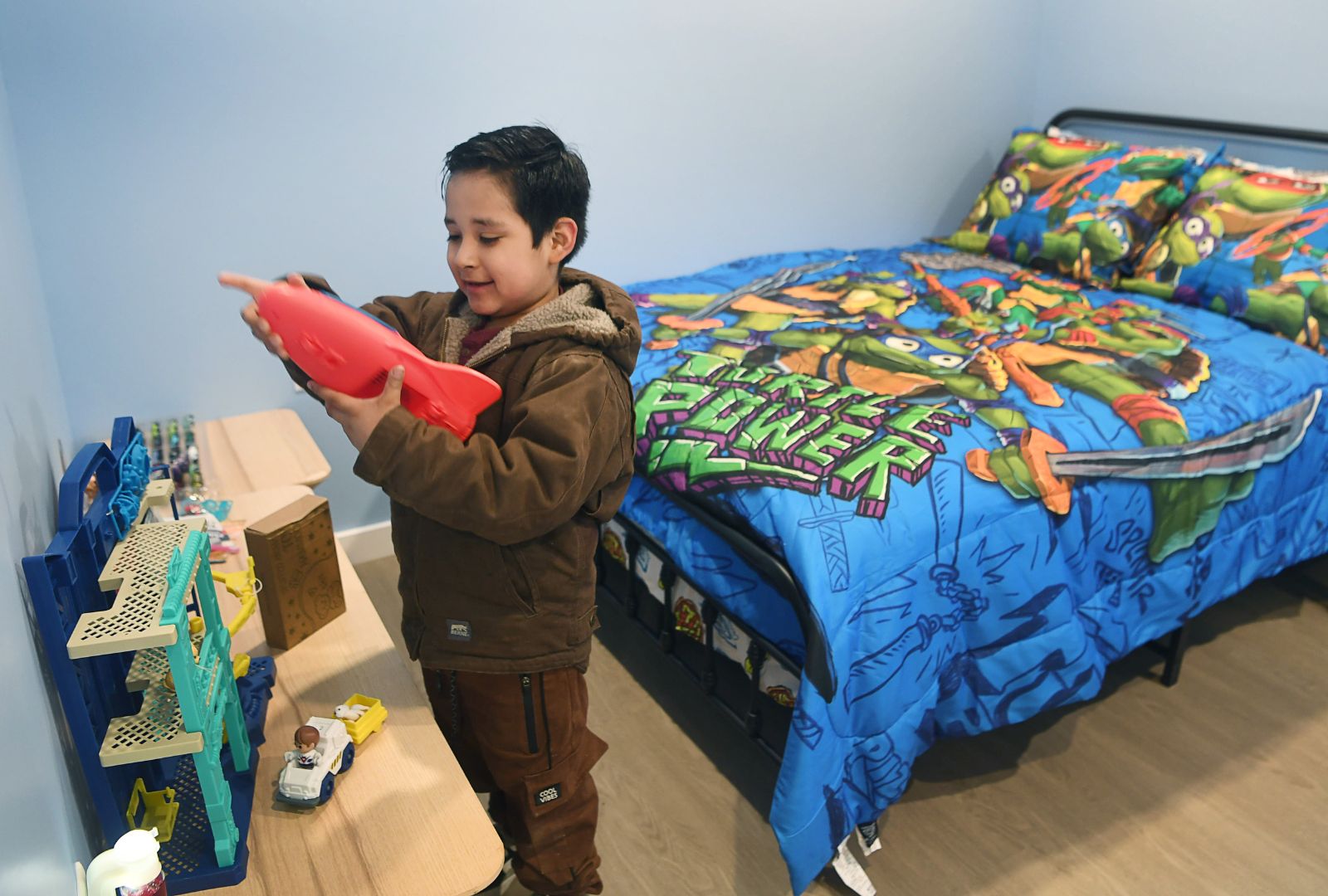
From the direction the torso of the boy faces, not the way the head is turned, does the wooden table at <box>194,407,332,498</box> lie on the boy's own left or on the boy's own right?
on the boy's own right

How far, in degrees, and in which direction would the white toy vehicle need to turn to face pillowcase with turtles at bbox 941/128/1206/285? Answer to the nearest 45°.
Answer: approximately 180°

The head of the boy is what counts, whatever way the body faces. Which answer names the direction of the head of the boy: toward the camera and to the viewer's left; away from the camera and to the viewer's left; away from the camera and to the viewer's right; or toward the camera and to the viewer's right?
toward the camera and to the viewer's left

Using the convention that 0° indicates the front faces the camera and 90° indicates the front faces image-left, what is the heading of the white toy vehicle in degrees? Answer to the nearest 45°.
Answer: approximately 45°

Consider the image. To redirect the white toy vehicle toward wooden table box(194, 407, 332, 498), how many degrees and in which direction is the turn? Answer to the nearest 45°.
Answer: approximately 135° to its right

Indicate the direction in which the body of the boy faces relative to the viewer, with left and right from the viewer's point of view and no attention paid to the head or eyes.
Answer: facing the viewer and to the left of the viewer

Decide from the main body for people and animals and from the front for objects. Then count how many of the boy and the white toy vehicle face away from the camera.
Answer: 0

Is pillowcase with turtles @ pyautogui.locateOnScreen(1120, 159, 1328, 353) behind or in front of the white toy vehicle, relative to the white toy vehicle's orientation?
behind
